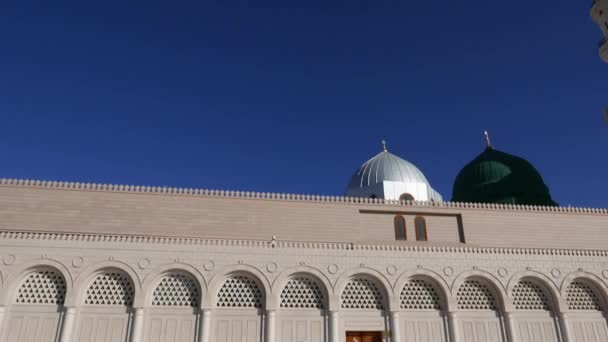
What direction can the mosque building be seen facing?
toward the camera
